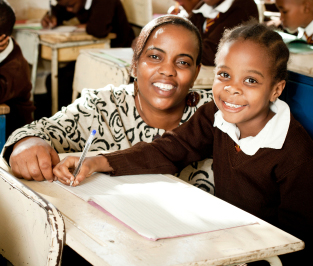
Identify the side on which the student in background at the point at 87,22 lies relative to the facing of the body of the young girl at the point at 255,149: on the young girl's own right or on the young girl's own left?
on the young girl's own right

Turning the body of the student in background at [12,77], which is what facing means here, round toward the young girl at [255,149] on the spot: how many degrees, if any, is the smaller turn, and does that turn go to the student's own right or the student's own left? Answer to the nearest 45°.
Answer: approximately 90° to the student's own left

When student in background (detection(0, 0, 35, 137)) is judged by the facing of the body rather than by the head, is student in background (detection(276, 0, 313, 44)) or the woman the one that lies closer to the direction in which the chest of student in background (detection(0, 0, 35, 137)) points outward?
the woman

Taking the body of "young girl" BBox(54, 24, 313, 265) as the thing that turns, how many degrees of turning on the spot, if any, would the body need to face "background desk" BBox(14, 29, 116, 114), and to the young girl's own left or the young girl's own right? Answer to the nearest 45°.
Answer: approximately 90° to the young girl's own right

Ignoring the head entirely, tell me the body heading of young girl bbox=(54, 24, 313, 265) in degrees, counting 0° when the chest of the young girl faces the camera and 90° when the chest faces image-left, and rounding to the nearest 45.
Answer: approximately 45°

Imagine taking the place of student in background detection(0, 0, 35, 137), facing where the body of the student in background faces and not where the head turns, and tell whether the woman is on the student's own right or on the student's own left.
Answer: on the student's own left

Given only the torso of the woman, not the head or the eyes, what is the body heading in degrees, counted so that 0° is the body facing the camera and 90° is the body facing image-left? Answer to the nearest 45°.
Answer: approximately 0°

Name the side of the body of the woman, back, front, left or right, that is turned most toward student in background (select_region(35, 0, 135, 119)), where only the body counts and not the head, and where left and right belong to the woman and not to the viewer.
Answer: back
